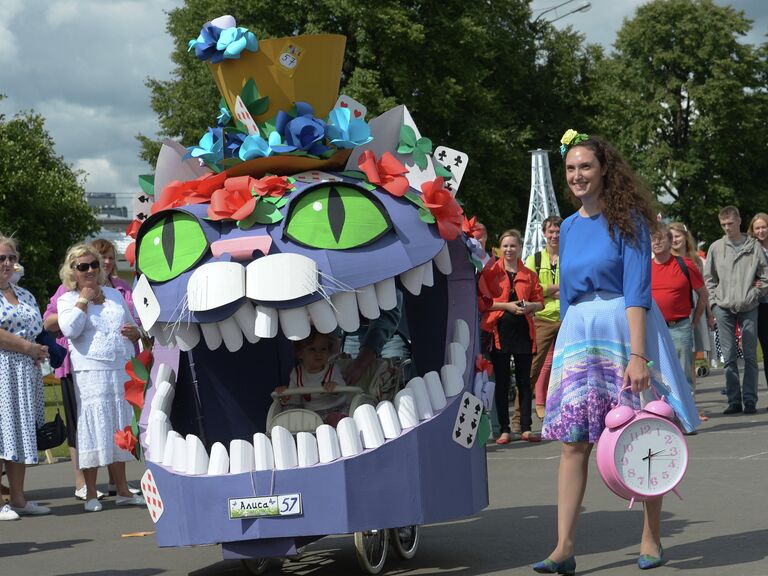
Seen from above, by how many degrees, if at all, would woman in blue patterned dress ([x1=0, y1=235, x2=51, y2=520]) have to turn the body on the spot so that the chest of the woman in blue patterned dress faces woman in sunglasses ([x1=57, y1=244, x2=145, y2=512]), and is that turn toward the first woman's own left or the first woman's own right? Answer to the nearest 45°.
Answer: approximately 45° to the first woman's own left

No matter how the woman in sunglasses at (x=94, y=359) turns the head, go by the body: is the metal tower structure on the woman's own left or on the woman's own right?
on the woman's own left

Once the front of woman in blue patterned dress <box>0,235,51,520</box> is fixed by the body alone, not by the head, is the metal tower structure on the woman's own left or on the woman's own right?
on the woman's own left

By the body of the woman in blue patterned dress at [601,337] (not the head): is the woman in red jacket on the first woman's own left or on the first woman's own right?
on the first woman's own right

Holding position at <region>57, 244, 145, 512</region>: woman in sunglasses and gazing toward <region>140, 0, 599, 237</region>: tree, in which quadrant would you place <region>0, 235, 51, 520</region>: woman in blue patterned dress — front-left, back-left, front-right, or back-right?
back-left

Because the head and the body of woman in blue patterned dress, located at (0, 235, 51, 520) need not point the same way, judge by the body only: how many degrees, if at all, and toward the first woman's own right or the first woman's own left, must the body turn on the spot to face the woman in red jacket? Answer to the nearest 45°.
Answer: approximately 45° to the first woman's own left

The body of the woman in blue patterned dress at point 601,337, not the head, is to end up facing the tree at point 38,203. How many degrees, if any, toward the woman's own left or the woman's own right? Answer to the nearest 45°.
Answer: approximately 90° to the woman's own right

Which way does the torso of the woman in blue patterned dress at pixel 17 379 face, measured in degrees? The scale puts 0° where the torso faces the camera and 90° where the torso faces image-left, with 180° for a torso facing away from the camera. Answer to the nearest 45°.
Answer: approximately 315°

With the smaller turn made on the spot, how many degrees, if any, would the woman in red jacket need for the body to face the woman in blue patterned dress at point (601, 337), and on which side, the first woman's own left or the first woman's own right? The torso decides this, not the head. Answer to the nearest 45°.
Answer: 0° — they already face them

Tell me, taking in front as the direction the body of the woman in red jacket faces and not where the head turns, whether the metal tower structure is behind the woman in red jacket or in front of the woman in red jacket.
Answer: behind
